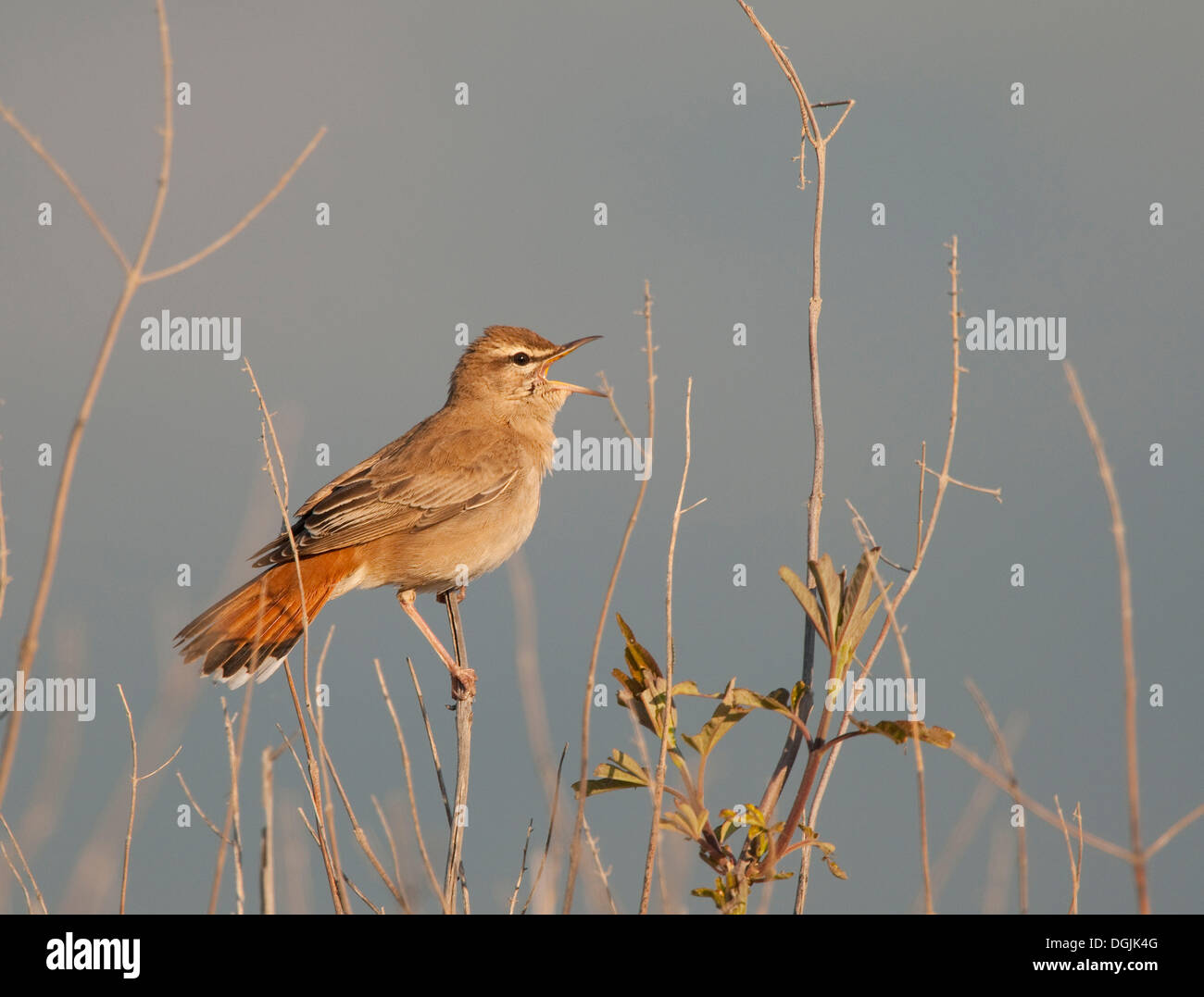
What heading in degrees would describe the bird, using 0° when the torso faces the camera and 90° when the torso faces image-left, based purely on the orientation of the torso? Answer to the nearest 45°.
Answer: approximately 270°
